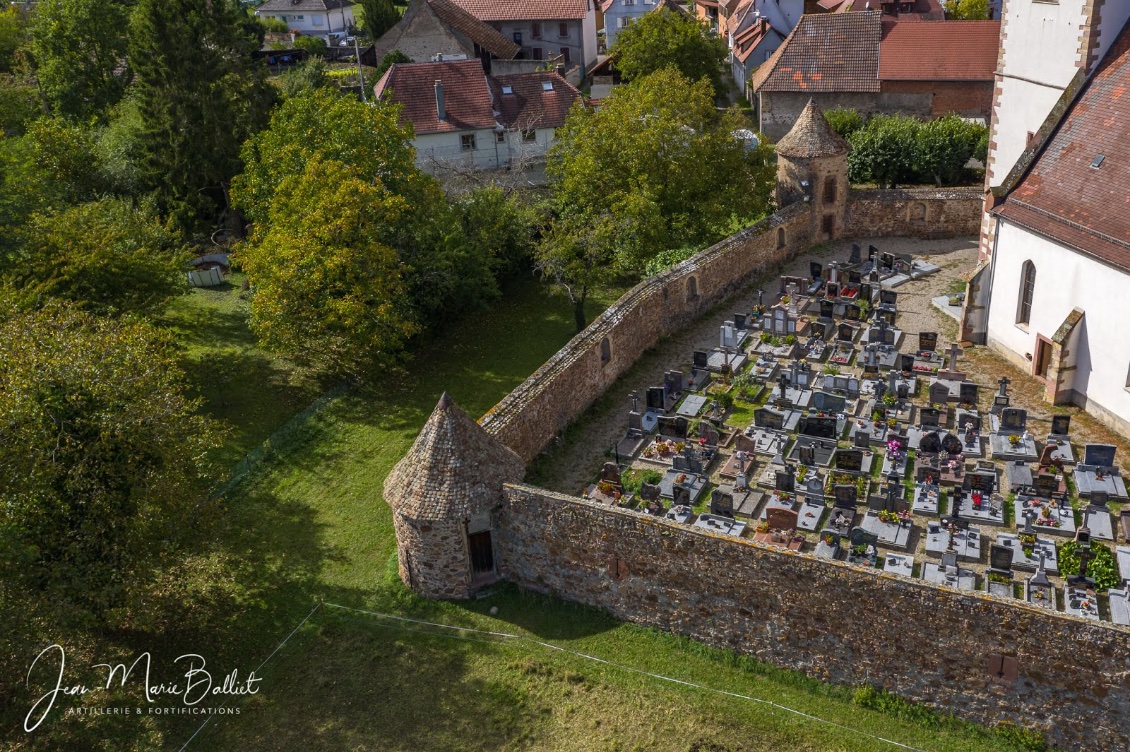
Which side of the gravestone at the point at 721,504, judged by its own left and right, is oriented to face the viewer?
front

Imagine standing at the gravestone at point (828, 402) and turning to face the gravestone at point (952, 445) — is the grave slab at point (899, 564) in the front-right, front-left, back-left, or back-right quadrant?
front-right

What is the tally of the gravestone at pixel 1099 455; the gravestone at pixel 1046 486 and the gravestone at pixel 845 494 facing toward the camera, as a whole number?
3

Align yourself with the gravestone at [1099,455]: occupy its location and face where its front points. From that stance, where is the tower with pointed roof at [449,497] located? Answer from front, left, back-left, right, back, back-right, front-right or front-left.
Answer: front-right

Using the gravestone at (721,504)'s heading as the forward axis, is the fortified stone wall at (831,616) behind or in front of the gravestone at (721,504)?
in front

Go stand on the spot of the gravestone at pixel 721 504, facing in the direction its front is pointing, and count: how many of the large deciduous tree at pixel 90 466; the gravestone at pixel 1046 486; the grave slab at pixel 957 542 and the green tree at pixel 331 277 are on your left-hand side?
2

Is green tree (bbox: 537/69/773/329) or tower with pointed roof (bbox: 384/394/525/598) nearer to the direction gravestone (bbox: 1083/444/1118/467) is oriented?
the tower with pointed roof

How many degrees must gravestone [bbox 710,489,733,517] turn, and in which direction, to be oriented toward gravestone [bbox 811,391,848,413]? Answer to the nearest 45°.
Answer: approximately 135° to its left

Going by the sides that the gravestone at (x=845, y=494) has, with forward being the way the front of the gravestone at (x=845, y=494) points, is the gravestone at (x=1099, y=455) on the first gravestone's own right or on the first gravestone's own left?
on the first gravestone's own left

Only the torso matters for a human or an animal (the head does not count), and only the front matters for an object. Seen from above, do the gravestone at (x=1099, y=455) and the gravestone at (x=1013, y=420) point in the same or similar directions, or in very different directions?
same or similar directions

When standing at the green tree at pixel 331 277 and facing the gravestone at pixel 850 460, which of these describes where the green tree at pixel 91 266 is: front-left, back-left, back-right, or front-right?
back-right

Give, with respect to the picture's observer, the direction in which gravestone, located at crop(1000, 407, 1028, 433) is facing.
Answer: facing the viewer

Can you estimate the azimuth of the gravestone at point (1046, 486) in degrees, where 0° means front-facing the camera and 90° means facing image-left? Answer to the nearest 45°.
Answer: approximately 0°

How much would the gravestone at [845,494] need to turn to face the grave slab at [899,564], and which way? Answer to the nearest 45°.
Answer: approximately 45° to its left

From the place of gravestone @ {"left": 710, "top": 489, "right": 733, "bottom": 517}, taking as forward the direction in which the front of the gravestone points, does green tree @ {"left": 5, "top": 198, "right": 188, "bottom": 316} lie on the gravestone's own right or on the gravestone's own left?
on the gravestone's own right

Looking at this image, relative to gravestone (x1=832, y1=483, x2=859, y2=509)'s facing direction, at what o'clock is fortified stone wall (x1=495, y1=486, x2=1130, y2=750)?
The fortified stone wall is roughly at 12 o'clock from the gravestone.

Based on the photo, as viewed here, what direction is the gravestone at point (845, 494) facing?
toward the camera

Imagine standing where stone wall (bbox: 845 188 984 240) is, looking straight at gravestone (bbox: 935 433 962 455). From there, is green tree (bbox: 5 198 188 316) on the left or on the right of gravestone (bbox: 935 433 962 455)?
right
